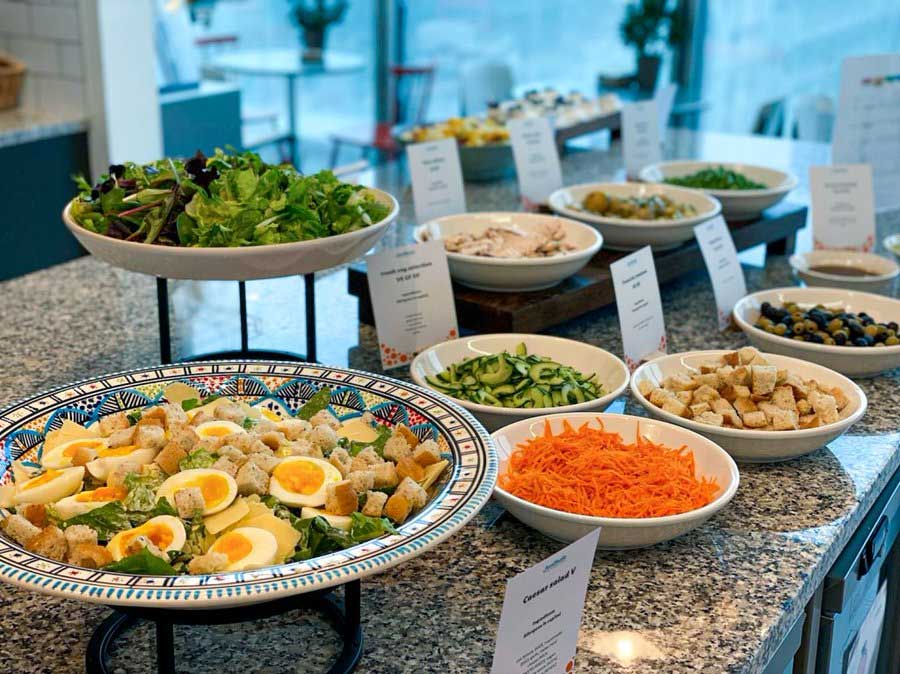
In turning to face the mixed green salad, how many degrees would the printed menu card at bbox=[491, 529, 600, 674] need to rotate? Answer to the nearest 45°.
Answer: approximately 180°

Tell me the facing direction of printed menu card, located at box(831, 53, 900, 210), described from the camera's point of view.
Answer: facing the viewer

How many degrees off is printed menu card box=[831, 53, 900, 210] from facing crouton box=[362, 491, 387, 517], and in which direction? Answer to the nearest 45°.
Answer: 0° — it already faces it

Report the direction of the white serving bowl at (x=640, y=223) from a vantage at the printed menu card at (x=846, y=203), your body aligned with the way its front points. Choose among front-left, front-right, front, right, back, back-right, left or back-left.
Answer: front-right

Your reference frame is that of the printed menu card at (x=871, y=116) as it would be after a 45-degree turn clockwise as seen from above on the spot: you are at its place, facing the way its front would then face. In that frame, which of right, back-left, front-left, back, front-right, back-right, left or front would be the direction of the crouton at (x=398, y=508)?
front-left

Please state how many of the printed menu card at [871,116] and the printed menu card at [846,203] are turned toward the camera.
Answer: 2

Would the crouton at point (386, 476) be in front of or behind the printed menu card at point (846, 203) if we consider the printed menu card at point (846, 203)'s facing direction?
in front

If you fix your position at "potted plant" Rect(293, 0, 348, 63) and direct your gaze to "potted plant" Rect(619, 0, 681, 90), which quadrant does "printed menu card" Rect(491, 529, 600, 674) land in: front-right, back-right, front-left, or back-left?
front-right

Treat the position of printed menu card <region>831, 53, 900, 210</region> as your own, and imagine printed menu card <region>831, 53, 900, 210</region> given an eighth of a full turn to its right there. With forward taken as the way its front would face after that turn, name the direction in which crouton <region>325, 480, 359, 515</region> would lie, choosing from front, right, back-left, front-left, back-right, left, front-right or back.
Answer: front-left

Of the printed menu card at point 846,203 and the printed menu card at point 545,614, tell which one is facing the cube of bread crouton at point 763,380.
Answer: the printed menu card at point 846,203

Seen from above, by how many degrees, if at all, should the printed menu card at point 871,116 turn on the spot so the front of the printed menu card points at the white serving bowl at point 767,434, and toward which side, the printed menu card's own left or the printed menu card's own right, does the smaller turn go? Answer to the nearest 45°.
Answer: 0° — it already faces it

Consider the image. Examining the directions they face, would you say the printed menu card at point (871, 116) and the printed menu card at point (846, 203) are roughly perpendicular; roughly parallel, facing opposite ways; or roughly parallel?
roughly parallel

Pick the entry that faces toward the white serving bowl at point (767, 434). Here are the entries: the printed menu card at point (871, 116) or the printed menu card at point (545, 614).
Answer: the printed menu card at point (871, 116)
